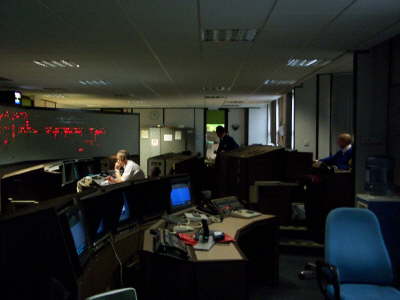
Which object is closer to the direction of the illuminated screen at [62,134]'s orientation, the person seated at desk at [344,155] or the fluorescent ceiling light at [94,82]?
the person seated at desk

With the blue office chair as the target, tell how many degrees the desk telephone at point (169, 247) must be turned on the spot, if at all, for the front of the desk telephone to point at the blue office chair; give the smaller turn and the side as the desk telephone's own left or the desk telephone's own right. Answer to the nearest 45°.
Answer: approximately 45° to the desk telephone's own left

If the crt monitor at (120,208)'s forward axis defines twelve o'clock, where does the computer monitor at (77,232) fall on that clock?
The computer monitor is roughly at 2 o'clock from the crt monitor.

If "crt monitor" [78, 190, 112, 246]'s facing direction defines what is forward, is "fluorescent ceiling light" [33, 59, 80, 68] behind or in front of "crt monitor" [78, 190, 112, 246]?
behind

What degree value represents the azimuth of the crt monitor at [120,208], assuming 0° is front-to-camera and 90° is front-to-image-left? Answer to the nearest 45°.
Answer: approximately 315°

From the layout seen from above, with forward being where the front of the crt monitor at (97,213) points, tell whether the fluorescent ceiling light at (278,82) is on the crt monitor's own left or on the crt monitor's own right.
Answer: on the crt monitor's own left

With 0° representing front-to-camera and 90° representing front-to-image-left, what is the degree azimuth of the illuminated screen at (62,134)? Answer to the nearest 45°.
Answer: approximately 315°

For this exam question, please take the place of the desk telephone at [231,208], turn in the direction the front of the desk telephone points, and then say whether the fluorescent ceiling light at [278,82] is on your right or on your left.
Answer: on your left

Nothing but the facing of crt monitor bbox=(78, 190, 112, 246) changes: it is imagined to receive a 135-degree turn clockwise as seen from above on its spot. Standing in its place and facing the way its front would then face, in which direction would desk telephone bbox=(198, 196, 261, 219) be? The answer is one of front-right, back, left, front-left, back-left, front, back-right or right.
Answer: back-right

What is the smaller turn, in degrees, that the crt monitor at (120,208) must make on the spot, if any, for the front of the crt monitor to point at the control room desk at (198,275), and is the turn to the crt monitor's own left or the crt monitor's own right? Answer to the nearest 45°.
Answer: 0° — it already faces it

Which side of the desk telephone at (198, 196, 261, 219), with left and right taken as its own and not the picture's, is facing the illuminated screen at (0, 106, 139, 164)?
back

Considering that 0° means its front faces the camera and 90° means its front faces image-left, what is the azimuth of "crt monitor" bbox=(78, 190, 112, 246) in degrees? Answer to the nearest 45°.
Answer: approximately 315°

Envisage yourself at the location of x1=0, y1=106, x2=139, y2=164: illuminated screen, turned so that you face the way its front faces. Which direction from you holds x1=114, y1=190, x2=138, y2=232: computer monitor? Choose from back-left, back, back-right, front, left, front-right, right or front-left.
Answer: front-right

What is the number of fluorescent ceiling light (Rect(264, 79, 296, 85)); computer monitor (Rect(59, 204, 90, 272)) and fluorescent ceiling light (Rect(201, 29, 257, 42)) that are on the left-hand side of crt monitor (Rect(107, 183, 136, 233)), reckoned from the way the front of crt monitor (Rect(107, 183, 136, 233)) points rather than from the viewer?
2
